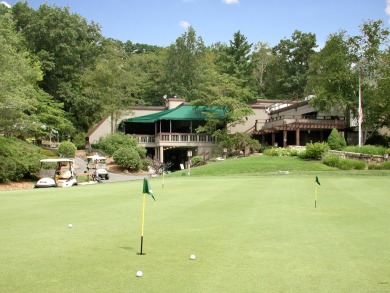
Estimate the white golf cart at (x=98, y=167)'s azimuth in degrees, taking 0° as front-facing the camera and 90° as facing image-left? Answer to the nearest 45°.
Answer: approximately 315°

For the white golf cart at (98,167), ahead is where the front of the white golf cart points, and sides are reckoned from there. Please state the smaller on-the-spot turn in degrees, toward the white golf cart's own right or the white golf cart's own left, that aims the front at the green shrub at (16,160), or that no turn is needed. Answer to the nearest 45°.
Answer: approximately 90° to the white golf cart's own right

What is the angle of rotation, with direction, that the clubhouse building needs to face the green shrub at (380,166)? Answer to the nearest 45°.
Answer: approximately 45° to its left

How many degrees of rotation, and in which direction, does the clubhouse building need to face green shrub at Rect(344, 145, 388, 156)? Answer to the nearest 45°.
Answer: approximately 45° to its left
